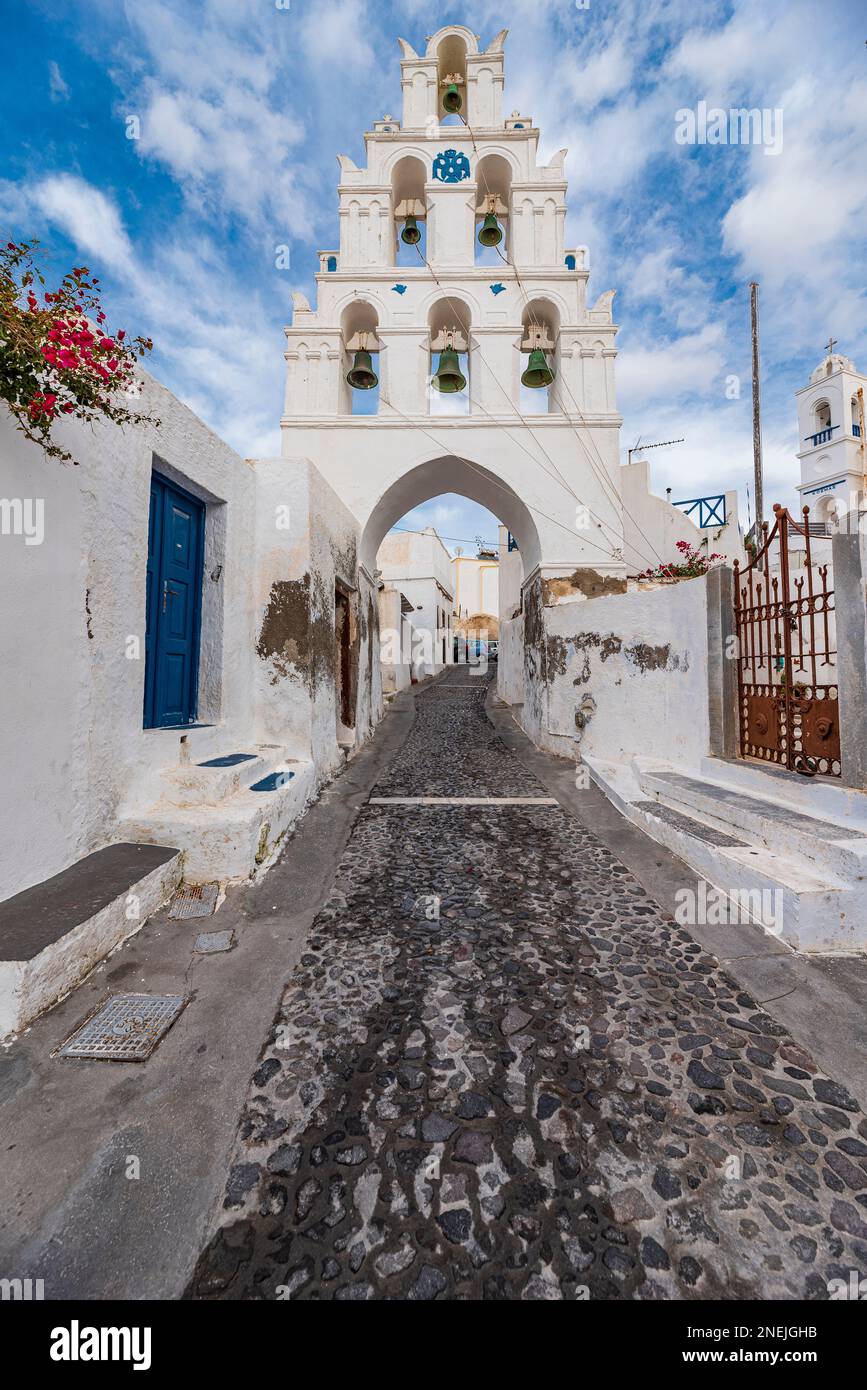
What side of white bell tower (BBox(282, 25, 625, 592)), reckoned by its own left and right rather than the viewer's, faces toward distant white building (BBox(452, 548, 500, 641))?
back

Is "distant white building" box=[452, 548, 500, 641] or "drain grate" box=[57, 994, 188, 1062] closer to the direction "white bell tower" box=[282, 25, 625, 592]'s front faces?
the drain grate

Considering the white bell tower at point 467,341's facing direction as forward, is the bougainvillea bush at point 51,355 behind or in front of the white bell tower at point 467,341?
in front

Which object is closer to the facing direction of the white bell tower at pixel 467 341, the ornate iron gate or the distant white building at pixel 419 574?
the ornate iron gate

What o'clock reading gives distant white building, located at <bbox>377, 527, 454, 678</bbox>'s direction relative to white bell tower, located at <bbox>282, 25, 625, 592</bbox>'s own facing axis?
The distant white building is roughly at 6 o'clock from the white bell tower.

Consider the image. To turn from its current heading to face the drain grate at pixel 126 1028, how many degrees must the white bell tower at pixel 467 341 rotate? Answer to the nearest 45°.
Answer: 0° — it already faces it

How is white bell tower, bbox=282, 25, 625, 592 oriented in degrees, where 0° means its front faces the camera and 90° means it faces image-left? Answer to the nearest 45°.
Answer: approximately 0°

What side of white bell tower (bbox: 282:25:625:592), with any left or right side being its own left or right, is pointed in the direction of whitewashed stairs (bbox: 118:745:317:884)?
front

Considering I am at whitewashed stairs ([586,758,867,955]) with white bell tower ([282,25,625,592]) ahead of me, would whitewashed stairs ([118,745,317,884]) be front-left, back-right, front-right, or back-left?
front-left

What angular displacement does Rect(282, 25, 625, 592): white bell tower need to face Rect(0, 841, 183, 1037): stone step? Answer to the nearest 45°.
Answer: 0° — it already faces it

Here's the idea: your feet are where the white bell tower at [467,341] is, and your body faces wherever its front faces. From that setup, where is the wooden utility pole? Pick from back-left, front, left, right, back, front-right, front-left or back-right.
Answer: back-left

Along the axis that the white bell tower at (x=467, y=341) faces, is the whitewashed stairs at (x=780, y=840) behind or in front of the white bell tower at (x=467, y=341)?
in front

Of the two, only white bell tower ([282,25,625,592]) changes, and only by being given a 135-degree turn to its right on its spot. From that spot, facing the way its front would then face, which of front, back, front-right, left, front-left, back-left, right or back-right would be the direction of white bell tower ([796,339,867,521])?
right

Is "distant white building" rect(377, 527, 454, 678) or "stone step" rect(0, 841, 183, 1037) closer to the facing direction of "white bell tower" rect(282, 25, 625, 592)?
the stone step

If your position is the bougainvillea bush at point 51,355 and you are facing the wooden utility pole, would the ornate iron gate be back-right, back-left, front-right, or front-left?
front-right
